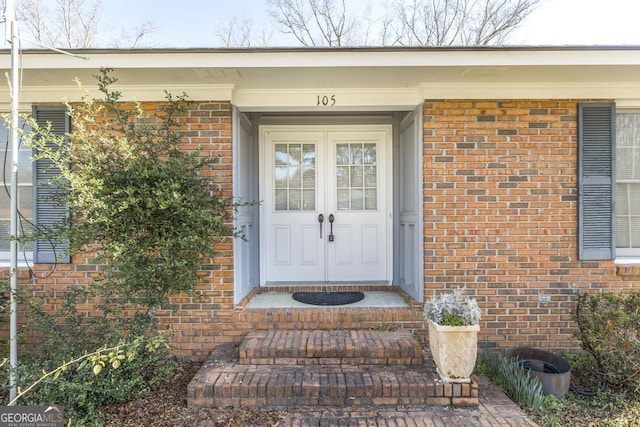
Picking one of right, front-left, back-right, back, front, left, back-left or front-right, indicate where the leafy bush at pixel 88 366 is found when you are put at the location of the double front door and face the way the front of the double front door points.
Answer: front-right

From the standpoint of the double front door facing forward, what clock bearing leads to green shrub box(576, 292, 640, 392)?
The green shrub is roughly at 10 o'clock from the double front door.

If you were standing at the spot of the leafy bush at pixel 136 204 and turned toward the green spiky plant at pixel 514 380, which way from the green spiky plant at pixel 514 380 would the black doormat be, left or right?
left

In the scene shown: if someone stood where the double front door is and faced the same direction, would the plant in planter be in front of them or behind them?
in front

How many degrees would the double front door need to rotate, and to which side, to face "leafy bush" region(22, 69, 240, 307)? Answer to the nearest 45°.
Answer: approximately 45° to its right

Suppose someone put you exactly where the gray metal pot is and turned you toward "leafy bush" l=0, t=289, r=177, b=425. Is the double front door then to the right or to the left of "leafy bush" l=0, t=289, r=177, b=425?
right

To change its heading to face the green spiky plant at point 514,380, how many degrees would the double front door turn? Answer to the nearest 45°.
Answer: approximately 45° to its left

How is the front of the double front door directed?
toward the camera

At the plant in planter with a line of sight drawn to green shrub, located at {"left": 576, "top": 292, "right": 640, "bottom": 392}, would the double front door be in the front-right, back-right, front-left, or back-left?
back-left

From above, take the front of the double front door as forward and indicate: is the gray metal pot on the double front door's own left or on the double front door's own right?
on the double front door's own left
